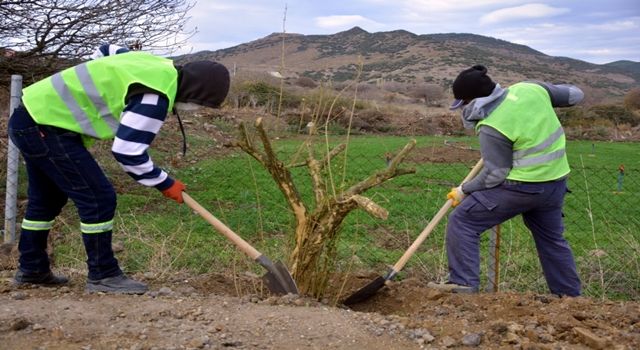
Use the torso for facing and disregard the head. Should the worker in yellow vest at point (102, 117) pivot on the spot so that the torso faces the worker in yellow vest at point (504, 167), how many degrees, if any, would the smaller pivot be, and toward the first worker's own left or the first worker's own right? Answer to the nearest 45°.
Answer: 0° — they already face them

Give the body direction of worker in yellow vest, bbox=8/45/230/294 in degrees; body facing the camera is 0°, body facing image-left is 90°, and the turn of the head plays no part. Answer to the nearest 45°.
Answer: approximately 270°

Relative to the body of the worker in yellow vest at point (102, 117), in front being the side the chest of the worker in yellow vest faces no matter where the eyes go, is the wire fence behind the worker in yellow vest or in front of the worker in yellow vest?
in front

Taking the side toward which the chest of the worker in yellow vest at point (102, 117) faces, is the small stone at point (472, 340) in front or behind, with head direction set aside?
in front

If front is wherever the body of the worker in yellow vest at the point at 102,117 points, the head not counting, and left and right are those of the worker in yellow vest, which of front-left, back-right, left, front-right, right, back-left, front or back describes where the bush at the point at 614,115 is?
front-left
